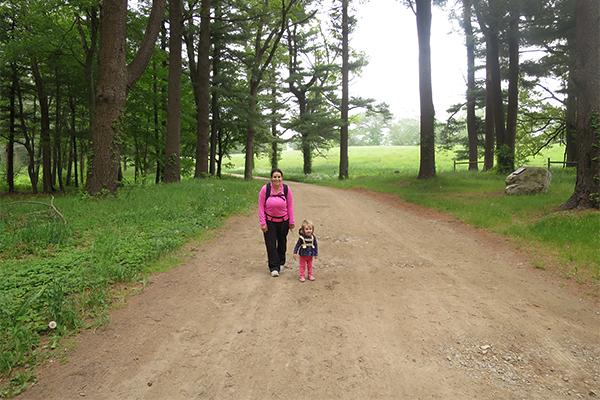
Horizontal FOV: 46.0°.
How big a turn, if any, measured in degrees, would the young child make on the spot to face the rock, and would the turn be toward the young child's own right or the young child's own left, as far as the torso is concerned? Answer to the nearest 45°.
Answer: approximately 135° to the young child's own left

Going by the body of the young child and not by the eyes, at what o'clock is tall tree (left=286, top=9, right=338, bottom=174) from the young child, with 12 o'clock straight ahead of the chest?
The tall tree is roughly at 6 o'clock from the young child.

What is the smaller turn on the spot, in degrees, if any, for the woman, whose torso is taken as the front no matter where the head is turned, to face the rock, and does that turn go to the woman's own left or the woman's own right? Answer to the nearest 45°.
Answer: approximately 135° to the woman's own left

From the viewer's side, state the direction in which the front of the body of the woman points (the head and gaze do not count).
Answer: toward the camera

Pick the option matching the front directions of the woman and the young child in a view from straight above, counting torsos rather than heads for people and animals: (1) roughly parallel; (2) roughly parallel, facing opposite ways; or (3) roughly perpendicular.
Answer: roughly parallel

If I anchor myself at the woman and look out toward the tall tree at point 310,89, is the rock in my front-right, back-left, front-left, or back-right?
front-right

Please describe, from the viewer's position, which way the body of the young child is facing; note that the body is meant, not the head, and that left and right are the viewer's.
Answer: facing the viewer

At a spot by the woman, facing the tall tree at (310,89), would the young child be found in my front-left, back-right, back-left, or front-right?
back-right

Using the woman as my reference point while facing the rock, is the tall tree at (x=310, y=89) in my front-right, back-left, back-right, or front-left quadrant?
front-left
